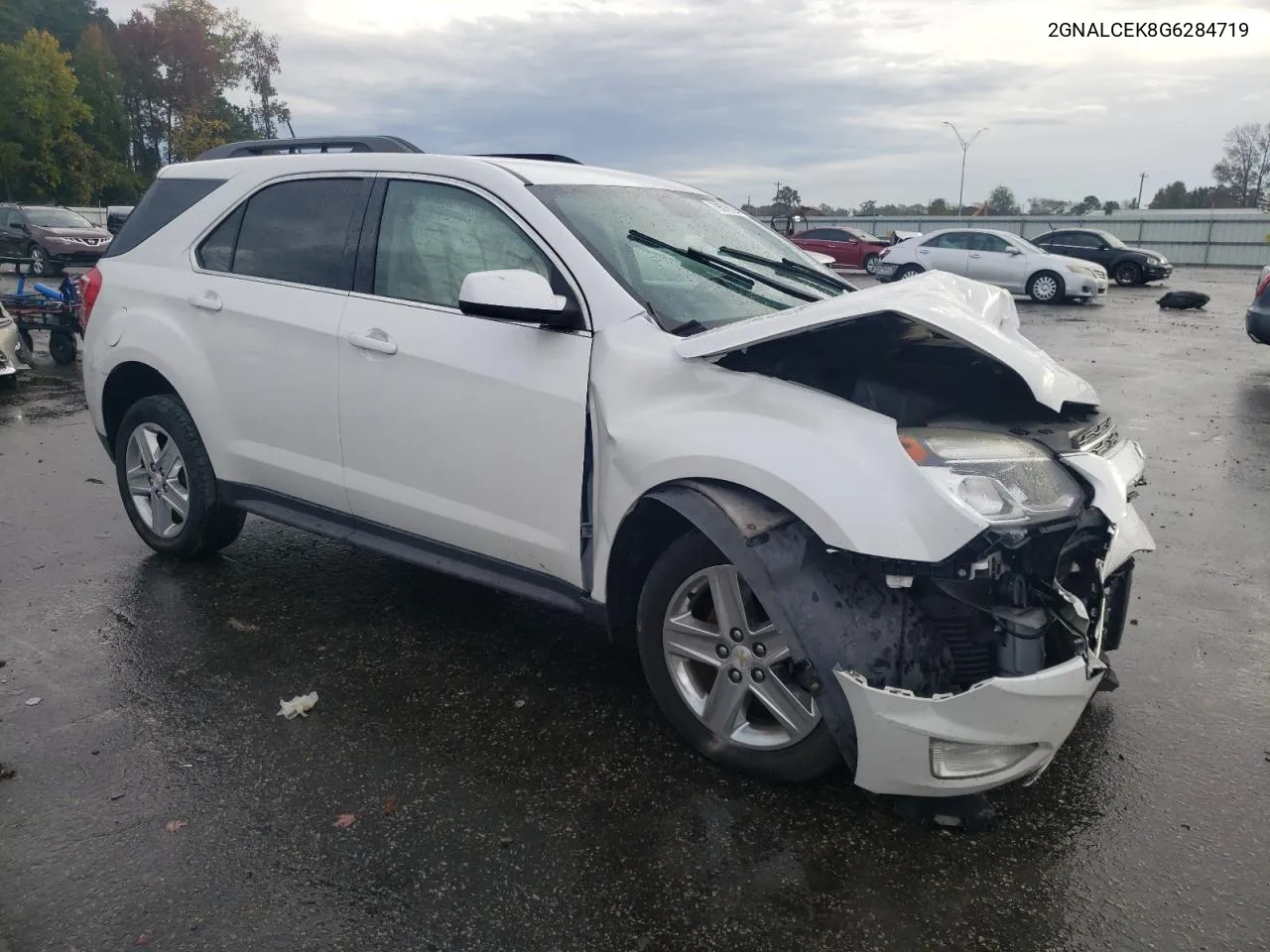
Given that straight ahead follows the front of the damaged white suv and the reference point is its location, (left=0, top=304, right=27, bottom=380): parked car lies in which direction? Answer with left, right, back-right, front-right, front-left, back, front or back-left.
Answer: back

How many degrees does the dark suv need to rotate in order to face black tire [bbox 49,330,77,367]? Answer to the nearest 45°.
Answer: approximately 45° to its right

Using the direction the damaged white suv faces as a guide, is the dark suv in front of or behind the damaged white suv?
behind

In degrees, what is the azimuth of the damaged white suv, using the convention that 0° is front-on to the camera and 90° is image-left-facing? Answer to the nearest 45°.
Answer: approximately 315°

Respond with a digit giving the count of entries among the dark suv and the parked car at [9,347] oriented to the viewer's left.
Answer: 0

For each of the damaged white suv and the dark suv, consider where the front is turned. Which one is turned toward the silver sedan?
the dark suv

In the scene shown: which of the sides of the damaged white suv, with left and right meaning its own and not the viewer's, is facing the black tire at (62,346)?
back

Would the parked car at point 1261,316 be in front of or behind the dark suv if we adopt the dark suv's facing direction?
in front

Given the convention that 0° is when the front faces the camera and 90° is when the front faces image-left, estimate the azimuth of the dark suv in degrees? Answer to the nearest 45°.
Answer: approximately 315°
